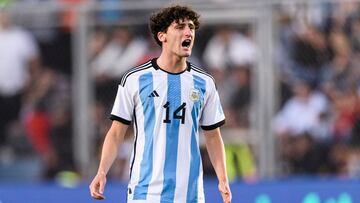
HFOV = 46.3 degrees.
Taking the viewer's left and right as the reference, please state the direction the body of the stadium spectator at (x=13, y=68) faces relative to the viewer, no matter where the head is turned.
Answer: facing the viewer

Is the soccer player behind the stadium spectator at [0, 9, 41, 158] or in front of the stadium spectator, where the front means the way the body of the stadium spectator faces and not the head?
in front

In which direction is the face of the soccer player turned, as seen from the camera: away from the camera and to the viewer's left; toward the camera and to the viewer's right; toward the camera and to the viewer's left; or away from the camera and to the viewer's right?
toward the camera and to the viewer's right
